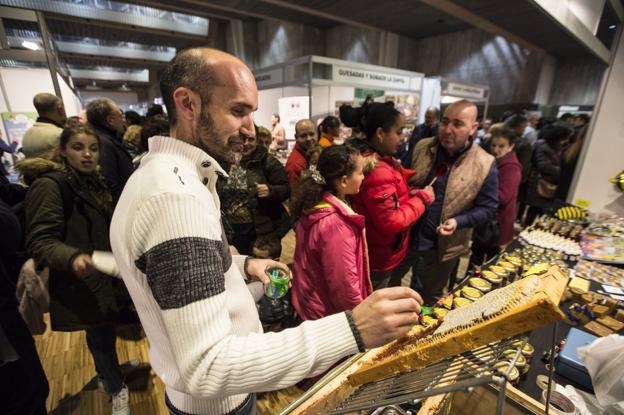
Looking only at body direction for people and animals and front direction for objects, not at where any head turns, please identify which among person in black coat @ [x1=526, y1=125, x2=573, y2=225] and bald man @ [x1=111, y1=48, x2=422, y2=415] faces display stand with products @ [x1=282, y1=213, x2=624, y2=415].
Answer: the bald man

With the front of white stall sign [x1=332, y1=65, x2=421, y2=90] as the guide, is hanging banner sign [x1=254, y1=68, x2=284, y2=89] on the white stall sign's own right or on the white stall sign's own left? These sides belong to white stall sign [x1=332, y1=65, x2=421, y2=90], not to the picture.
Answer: on the white stall sign's own right

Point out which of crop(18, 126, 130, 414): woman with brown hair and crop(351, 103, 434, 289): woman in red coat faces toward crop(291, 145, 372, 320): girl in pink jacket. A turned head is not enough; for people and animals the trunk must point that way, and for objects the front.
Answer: the woman with brown hair

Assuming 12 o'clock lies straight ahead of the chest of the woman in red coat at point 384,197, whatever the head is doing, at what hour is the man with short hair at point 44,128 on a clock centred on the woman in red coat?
The man with short hair is roughly at 6 o'clock from the woman in red coat.

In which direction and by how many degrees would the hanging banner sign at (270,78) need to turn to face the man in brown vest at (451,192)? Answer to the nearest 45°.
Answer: approximately 45° to its left

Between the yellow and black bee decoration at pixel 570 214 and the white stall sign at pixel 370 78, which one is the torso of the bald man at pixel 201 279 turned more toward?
the yellow and black bee decoration

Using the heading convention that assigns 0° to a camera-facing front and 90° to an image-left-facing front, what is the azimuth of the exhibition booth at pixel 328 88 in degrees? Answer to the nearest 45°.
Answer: approximately 315°

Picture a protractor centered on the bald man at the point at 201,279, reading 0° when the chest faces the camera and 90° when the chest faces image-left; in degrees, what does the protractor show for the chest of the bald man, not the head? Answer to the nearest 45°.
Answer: approximately 270°

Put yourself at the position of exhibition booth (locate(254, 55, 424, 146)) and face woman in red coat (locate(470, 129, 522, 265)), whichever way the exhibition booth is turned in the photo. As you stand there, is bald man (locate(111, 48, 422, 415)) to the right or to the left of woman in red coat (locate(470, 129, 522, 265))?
right
